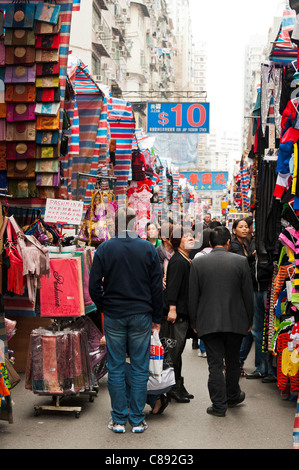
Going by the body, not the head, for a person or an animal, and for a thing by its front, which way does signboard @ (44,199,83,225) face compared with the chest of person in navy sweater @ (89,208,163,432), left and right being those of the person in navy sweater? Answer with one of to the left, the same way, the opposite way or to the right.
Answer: the opposite way

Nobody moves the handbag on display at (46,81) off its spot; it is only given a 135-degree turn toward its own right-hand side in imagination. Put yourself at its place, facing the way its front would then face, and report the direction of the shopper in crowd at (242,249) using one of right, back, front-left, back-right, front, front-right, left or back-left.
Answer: back-right

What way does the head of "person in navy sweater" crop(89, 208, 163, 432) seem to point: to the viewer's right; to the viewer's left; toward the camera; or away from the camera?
away from the camera

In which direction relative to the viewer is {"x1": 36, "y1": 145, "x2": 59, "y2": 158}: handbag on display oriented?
toward the camera

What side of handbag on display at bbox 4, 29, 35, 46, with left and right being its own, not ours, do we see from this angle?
front

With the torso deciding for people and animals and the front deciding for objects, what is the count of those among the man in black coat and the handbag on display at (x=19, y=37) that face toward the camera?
1

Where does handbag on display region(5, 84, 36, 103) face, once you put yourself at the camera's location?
facing the viewer

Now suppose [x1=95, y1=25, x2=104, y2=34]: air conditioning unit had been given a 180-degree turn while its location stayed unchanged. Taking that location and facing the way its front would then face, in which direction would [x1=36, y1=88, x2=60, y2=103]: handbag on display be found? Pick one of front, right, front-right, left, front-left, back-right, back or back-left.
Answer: back-left

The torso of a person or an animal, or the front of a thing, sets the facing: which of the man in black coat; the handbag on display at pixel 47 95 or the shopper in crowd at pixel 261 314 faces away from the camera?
the man in black coat

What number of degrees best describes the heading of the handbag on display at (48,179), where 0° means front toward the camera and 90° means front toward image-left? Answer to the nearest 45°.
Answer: approximately 0°

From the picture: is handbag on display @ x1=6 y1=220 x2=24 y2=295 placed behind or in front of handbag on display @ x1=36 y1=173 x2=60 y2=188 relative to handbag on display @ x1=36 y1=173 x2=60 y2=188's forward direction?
in front

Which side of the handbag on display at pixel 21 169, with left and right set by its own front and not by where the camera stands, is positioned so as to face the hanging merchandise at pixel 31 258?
front

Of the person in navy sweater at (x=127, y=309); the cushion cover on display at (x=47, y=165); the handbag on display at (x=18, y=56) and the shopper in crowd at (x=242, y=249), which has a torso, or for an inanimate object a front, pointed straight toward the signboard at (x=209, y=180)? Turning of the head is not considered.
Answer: the person in navy sweater
